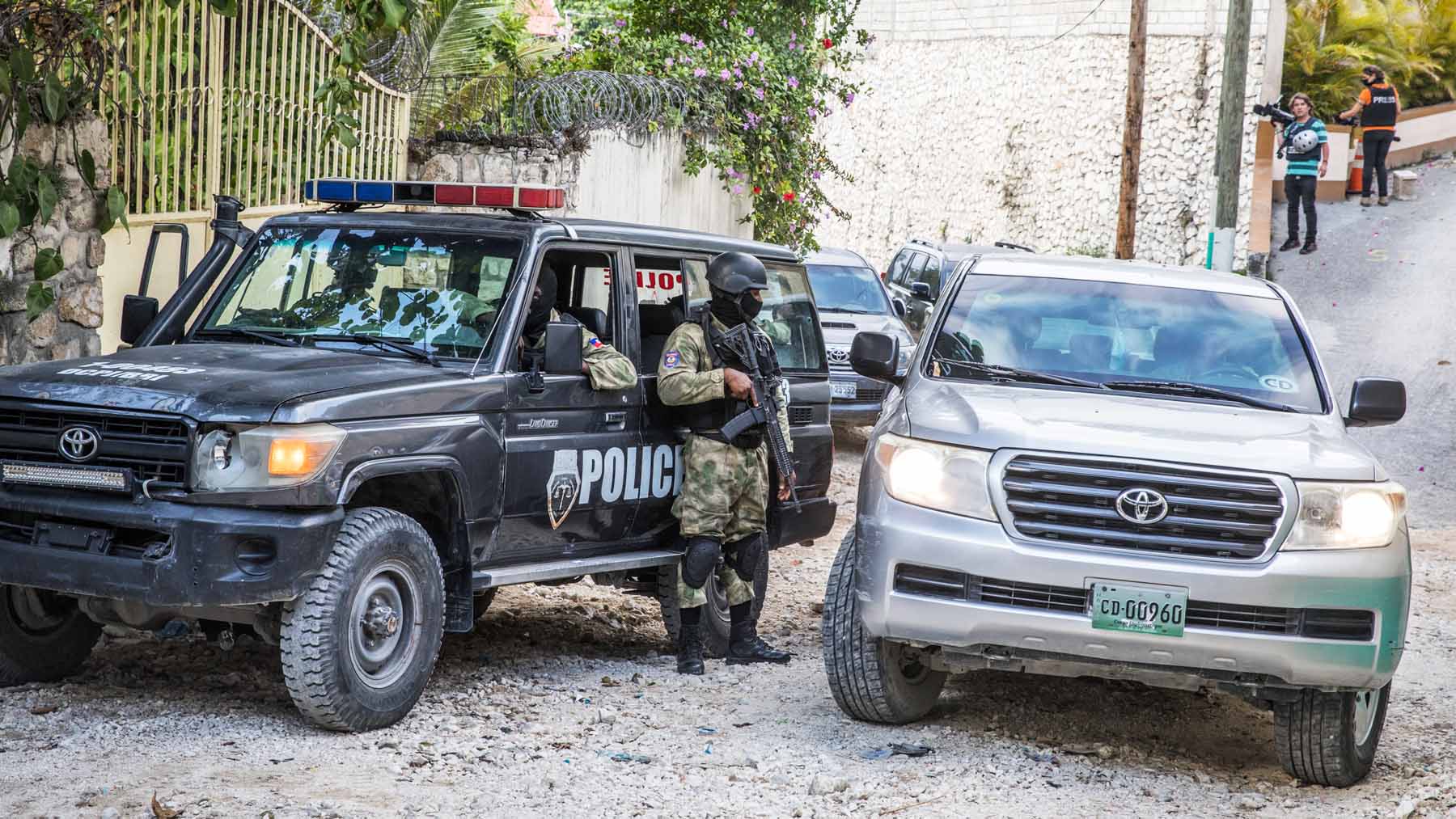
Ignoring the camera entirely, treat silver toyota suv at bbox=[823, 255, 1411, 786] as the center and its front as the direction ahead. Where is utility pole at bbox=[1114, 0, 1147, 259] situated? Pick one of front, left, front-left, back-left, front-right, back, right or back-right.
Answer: back

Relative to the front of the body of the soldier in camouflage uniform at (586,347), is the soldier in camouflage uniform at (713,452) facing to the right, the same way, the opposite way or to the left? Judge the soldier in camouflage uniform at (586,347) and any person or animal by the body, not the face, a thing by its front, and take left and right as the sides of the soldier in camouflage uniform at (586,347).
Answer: to the left

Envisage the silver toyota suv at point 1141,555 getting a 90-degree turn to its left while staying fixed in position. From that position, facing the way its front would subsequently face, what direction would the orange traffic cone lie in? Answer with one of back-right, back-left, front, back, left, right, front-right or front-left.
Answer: left

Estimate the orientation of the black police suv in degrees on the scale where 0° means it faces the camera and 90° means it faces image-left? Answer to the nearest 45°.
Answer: approximately 45°

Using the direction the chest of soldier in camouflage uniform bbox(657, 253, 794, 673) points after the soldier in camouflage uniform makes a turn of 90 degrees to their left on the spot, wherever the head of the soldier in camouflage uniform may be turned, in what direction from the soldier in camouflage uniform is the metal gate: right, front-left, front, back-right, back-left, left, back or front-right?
left

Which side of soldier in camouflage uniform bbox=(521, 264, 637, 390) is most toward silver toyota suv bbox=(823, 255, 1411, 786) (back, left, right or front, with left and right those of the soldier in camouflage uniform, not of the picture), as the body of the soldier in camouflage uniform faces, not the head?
left

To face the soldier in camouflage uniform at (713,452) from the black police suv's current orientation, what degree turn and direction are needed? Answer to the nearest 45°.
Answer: approximately 180°

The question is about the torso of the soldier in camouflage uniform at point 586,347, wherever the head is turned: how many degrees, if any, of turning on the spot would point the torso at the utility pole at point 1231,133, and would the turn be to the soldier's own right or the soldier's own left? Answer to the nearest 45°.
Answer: approximately 180°

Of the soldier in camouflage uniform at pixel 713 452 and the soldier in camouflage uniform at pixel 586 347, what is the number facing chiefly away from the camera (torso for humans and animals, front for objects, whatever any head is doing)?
0

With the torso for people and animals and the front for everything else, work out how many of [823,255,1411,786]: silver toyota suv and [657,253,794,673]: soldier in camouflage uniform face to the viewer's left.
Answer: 0

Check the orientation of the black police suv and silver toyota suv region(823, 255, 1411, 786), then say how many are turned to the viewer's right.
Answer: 0
